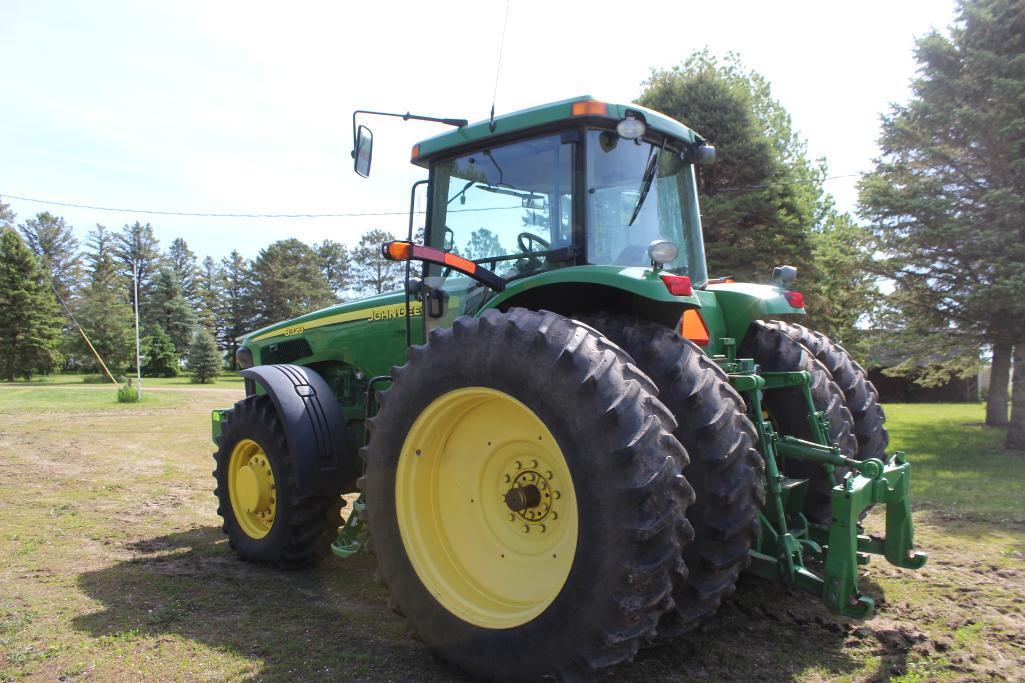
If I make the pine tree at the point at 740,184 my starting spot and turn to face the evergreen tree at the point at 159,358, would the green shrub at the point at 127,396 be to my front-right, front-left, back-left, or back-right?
front-left

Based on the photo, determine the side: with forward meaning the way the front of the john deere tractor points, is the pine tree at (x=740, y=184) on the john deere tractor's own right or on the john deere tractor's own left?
on the john deere tractor's own right

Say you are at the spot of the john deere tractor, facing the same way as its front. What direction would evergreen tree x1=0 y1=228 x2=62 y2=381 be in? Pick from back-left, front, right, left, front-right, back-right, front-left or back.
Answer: front

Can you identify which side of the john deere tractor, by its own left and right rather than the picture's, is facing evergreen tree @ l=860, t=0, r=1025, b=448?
right

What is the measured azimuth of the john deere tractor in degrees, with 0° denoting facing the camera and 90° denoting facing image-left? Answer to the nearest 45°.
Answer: approximately 135°

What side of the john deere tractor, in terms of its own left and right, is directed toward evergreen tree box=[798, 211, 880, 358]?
right

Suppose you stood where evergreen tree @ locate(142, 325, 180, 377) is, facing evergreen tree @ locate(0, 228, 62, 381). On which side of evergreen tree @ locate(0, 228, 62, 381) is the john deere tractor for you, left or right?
left

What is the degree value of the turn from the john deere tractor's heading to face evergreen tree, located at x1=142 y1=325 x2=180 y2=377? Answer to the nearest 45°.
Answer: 0° — it already faces it

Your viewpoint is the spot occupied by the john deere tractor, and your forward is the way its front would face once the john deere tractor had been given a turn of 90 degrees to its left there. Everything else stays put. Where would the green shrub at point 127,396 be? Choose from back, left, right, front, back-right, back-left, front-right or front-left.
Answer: right

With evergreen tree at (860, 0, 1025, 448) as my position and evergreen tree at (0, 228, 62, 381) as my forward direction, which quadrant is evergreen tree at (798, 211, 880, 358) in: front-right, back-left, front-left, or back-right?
front-right
